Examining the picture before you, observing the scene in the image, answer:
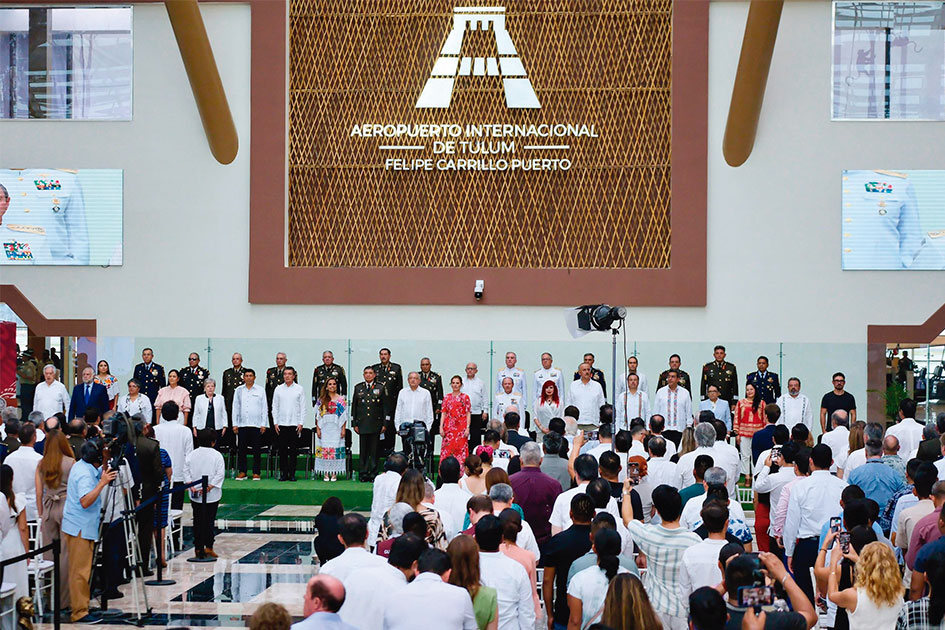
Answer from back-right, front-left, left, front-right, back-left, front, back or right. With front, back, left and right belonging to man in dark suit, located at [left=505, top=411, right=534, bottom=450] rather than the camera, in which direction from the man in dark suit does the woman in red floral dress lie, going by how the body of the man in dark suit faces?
front

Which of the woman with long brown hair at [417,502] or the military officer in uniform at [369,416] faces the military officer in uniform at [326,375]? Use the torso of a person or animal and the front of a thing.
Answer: the woman with long brown hair

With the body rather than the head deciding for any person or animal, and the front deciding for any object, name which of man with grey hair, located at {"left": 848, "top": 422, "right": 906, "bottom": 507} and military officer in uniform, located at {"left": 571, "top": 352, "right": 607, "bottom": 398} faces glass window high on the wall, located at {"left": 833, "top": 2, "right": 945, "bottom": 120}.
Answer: the man with grey hair

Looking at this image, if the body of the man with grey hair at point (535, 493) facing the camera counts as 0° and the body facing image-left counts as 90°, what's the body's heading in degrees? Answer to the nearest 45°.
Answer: approximately 180°

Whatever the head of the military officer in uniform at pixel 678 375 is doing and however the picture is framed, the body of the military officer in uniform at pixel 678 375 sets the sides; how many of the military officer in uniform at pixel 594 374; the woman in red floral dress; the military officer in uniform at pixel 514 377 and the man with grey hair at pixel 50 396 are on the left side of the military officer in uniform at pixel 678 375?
0

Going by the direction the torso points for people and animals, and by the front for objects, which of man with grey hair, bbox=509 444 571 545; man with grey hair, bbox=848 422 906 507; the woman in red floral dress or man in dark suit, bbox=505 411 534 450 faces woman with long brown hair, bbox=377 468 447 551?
the woman in red floral dress

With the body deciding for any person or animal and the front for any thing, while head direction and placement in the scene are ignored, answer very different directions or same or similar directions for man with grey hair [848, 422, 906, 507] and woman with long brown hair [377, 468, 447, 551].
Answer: same or similar directions

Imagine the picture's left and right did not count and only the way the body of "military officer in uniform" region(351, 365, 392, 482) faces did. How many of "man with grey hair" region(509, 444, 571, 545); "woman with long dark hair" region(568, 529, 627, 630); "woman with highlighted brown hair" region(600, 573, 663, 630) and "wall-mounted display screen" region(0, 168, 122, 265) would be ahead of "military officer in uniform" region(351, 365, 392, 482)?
3

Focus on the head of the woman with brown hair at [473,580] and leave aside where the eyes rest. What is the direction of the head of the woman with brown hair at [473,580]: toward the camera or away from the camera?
away from the camera

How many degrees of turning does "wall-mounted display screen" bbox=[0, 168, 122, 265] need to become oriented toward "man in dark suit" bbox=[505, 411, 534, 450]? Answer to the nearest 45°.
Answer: approximately 45° to its left

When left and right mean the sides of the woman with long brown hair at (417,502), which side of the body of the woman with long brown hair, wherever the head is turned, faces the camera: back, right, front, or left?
back

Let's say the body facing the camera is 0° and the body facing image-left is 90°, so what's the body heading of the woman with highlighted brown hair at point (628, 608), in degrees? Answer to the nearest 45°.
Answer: approximately 180°

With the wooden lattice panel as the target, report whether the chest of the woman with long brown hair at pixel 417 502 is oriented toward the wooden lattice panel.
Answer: yes

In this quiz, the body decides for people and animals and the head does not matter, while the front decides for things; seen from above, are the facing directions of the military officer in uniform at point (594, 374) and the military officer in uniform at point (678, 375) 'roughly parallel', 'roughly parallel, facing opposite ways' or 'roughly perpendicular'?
roughly parallel

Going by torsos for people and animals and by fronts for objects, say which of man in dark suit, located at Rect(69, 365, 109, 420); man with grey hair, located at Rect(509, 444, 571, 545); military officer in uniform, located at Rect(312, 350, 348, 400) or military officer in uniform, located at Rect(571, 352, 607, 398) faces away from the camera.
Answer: the man with grey hair

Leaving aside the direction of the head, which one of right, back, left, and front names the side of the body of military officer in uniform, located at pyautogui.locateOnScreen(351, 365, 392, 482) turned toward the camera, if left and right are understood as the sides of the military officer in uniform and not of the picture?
front

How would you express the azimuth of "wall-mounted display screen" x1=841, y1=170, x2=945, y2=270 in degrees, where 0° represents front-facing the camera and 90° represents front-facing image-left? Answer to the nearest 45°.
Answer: approximately 0°

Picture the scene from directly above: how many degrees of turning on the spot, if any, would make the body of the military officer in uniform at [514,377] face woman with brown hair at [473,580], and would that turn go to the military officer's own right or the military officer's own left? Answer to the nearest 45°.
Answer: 0° — they already face them

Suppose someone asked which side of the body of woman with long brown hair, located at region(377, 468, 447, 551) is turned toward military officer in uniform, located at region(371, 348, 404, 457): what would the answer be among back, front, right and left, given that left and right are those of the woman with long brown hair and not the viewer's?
front

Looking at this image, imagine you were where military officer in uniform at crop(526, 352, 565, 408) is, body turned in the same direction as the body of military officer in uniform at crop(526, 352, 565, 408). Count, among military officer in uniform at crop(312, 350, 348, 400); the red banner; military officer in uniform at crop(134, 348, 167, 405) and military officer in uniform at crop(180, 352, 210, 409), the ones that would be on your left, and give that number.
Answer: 0

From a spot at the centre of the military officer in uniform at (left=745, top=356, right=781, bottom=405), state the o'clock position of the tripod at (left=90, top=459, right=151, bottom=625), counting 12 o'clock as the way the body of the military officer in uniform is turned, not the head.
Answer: The tripod is roughly at 1 o'clock from the military officer in uniform.

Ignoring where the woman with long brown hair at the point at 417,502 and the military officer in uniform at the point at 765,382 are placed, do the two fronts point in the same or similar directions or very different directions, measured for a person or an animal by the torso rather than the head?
very different directions

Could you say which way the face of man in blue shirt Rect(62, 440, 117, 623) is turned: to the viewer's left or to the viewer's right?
to the viewer's right

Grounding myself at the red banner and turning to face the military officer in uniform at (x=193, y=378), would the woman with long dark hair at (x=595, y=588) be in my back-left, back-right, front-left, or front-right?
front-right
